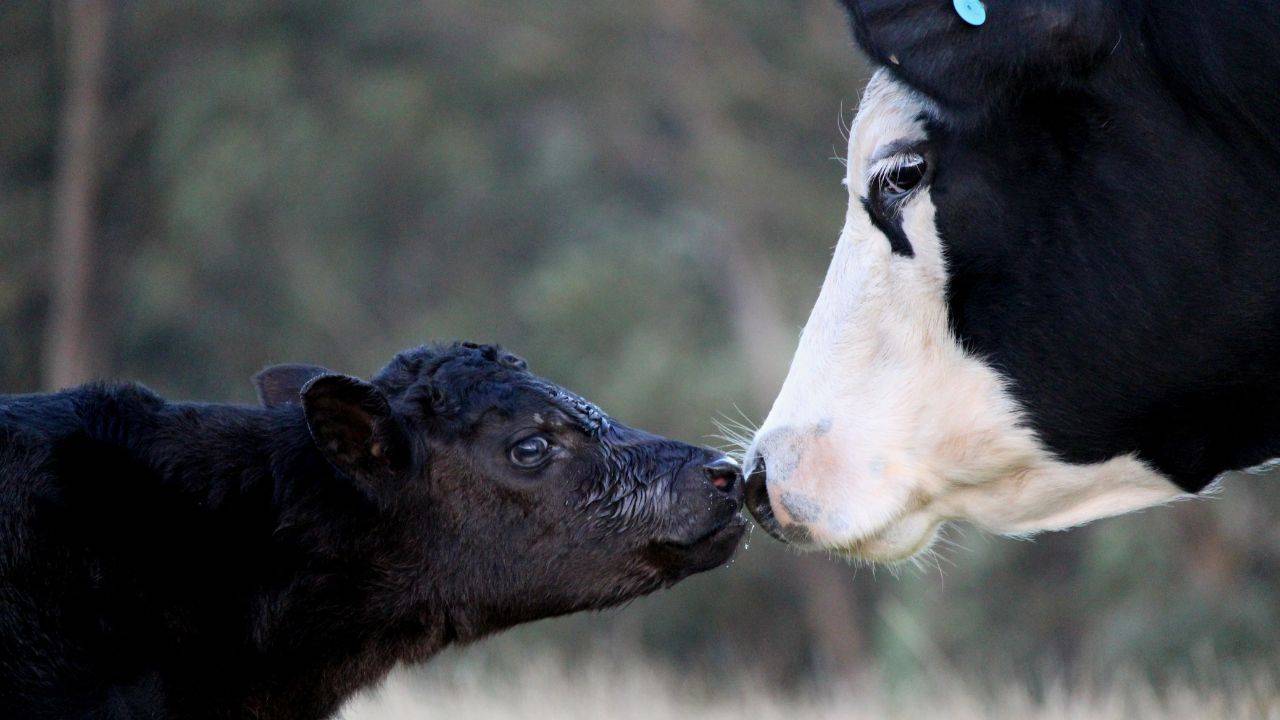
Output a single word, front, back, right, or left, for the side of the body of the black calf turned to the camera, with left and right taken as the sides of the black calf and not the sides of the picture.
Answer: right

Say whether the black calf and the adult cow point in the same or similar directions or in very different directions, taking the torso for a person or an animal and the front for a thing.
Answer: very different directions

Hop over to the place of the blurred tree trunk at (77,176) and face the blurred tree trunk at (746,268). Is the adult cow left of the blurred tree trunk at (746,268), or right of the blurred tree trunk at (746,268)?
right

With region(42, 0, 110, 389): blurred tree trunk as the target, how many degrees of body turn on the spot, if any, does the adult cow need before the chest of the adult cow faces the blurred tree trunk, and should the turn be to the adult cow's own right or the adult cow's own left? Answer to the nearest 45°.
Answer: approximately 45° to the adult cow's own right

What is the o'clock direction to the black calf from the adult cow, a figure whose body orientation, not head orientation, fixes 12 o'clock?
The black calf is roughly at 12 o'clock from the adult cow.

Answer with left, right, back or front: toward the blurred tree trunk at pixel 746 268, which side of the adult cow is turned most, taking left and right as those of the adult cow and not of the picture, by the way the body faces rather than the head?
right

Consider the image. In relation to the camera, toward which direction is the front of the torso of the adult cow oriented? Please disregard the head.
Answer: to the viewer's left

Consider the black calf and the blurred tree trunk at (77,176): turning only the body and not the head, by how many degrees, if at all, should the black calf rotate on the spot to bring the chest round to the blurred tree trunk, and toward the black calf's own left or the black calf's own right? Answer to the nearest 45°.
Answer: approximately 90° to the black calf's own left

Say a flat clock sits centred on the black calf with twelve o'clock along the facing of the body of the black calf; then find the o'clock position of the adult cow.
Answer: The adult cow is roughly at 1 o'clock from the black calf.

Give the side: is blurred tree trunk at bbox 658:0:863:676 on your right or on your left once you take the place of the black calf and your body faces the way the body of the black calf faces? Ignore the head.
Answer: on your left

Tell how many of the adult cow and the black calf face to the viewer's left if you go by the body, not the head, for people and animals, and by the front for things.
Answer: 1

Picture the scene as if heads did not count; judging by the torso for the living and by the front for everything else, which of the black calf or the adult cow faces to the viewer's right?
the black calf
